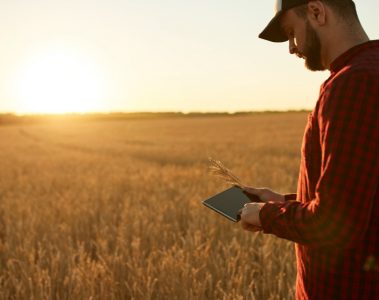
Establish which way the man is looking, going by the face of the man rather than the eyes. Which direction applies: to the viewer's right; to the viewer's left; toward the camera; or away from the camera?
to the viewer's left

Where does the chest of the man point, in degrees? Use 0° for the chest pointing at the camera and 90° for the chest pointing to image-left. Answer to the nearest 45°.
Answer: approximately 90°
